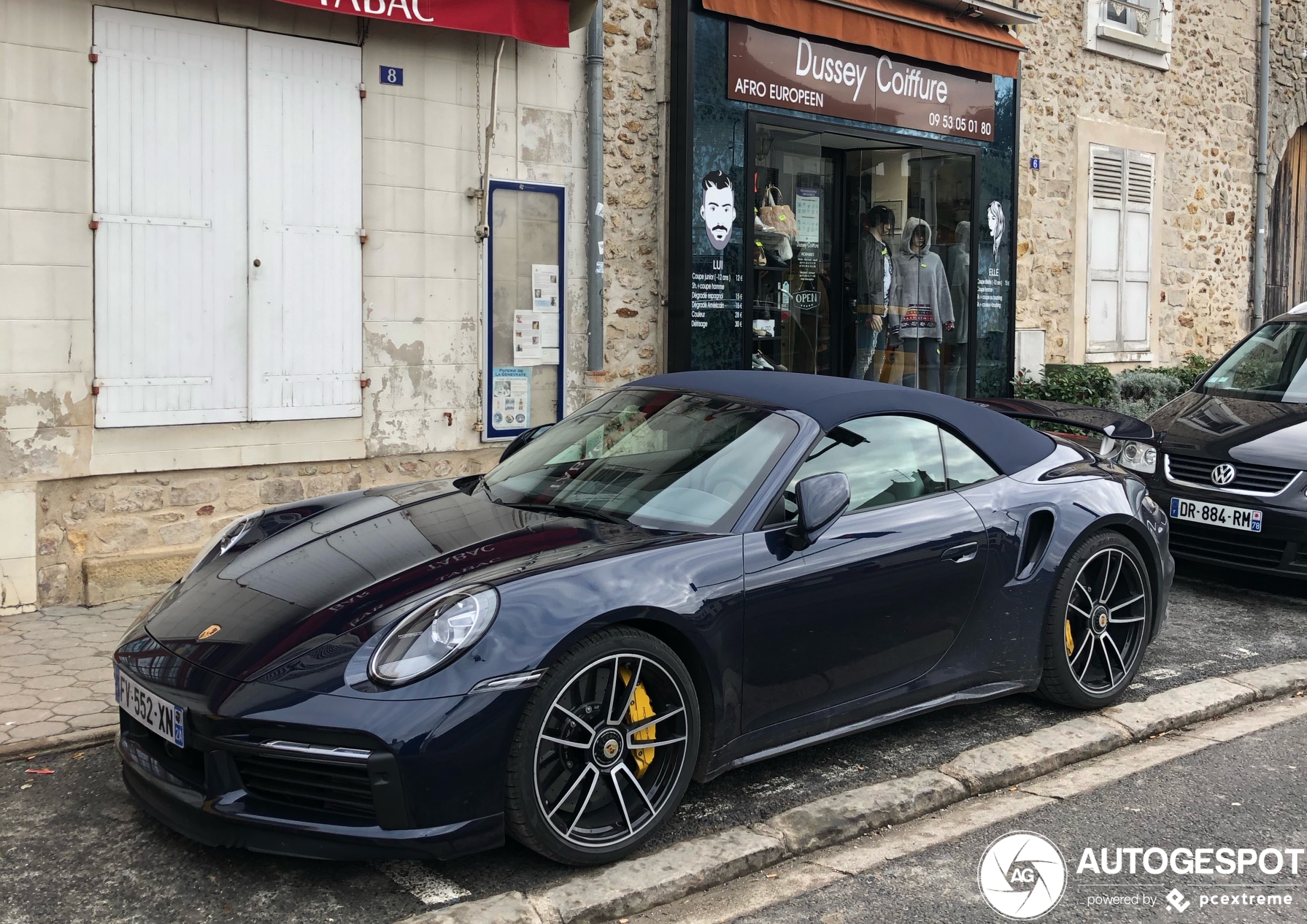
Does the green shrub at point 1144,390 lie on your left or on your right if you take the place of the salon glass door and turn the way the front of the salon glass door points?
on your left

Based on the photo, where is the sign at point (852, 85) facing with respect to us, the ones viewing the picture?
facing the viewer and to the right of the viewer

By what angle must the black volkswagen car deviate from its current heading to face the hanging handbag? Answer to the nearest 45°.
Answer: approximately 90° to its right

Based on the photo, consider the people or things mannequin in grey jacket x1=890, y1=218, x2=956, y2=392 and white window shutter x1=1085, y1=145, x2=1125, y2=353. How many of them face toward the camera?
2

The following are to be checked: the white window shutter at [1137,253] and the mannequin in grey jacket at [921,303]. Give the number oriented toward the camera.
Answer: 2

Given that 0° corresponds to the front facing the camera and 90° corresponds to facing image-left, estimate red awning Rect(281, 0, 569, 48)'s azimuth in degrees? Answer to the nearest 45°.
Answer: approximately 315°

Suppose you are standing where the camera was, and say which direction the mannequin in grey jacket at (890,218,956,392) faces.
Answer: facing the viewer

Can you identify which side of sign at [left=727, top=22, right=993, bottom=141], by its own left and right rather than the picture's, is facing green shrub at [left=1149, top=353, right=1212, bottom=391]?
left

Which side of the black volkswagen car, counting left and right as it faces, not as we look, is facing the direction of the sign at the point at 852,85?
right

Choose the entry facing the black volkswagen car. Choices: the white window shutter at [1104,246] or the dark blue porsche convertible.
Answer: the white window shutter

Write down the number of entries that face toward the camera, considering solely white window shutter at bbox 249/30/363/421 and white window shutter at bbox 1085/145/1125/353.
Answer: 2

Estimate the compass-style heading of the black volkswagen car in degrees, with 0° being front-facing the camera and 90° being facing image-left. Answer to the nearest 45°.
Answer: approximately 45°

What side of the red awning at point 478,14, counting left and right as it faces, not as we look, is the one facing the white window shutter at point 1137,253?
left

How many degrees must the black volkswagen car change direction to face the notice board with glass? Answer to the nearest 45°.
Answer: approximately 45° to its right

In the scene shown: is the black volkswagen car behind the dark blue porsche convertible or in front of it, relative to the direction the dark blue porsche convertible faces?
behind

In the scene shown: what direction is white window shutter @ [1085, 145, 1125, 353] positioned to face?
toward the camera
